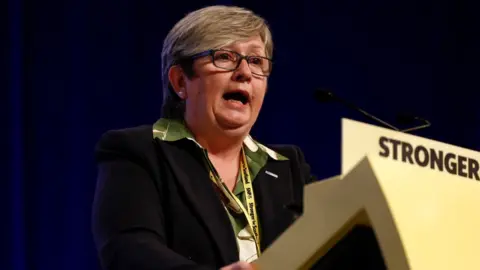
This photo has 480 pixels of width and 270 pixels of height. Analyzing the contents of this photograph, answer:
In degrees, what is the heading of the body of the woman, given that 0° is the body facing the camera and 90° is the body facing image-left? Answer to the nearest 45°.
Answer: approximately 315°

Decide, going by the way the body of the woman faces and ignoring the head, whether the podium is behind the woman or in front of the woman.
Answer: in front

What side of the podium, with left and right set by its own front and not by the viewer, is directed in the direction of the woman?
back

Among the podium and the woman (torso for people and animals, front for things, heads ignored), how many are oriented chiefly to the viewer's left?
0

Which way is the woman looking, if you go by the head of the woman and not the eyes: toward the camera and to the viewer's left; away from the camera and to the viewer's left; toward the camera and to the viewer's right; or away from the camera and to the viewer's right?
toward the camera and to the viewer's right
